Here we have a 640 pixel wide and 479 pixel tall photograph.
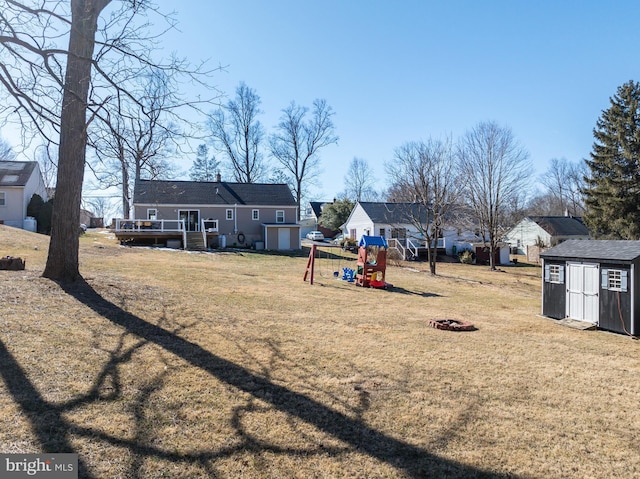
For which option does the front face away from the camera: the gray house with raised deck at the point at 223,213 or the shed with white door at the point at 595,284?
the gray house with raised deck

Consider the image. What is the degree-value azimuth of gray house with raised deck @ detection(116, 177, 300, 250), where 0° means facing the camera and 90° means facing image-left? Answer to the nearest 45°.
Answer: approximately 180°

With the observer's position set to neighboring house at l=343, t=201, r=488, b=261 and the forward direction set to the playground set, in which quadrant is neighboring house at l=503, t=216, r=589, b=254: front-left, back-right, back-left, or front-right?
back-left

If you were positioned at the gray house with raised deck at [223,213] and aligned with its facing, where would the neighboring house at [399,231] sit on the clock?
the neighboring house at [399,231] is roughly at 3 o'clock from the gray house with raised deck at [223,213].

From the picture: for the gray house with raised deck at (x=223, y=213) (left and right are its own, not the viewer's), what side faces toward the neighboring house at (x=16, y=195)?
left

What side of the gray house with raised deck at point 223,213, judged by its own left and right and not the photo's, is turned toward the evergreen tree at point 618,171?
right

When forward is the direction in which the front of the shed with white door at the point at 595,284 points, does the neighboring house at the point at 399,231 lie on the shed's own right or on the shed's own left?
on the shed's own right

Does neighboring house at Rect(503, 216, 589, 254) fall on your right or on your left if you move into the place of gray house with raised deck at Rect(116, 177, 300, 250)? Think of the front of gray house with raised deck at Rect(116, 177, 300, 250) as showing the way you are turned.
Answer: on your right

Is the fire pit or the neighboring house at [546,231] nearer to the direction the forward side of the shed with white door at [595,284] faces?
the fire pit

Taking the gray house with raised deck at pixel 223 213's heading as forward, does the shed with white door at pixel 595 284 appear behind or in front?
behind

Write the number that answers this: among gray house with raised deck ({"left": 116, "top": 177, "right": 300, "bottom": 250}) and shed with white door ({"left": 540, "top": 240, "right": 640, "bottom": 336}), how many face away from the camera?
1
